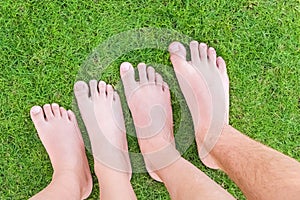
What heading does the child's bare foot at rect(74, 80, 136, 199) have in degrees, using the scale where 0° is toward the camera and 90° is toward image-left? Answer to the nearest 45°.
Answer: approximately 180°
